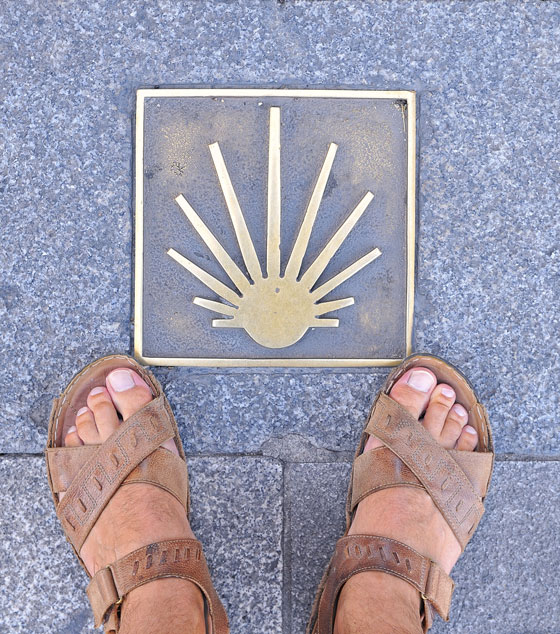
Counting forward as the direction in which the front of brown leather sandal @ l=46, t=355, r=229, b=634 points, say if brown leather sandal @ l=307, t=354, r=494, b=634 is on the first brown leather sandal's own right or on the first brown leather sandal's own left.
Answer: on the first brown leather sandal's own right

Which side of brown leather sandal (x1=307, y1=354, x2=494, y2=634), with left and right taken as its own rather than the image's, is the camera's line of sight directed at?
back

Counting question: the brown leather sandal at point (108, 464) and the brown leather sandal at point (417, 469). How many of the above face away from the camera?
2

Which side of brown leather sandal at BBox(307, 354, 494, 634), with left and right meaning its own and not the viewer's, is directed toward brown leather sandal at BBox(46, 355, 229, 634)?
left

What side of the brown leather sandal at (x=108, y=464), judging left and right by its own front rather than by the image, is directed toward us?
back
